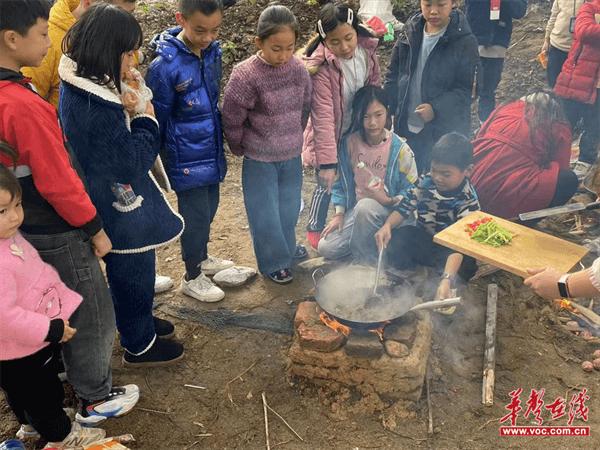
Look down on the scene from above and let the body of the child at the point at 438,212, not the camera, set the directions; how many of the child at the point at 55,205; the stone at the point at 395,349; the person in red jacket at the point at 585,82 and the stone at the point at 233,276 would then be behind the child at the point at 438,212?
1

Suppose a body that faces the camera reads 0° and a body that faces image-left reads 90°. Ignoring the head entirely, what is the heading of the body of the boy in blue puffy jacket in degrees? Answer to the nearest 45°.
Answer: approximately 315°

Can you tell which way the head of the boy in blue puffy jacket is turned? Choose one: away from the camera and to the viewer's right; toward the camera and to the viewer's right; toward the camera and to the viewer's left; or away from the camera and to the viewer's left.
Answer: toward the camera and to the viewer's right

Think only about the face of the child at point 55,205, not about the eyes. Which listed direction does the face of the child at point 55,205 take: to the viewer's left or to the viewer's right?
to the viewer's right

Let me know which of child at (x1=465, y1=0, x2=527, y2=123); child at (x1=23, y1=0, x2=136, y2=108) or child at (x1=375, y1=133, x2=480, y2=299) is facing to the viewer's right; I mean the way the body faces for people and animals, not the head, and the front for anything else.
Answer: child at (x1=23, y1=0, x2=136, y2=108)

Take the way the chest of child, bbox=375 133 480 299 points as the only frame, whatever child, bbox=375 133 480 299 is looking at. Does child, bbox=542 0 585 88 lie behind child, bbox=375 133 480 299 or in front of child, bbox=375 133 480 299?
behind

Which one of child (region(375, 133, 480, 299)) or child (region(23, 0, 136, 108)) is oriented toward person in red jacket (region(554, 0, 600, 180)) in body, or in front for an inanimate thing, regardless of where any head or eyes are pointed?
child (region(23, 0, 136, 108))

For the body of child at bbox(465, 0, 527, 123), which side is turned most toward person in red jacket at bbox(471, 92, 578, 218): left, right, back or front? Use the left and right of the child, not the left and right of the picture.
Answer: front

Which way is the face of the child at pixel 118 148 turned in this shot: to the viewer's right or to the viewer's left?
to the viewer's right

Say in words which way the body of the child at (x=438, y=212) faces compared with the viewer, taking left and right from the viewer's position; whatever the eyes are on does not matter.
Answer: facing the viewer and to the left of the viewer

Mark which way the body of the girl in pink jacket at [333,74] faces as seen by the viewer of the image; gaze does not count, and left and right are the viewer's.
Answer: facing the viewer and to the right of the viewer

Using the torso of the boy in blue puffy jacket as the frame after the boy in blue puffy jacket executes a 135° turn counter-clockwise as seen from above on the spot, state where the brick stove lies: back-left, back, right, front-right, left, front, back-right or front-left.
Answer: back-right
